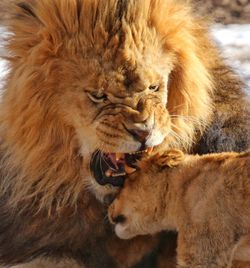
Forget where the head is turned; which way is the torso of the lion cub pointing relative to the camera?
to the viewer's left
